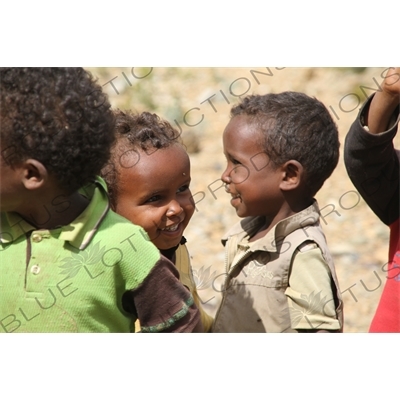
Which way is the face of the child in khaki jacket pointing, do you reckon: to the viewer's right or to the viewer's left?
to the viewer's left

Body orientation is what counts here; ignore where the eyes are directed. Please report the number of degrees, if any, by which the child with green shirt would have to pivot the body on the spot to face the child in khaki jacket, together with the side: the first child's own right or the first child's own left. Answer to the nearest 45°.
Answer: approximately 180°

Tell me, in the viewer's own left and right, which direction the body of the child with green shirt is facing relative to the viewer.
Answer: facing the viewer and to the left of the viewer
